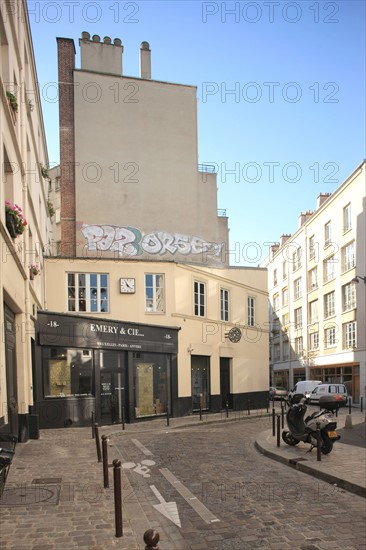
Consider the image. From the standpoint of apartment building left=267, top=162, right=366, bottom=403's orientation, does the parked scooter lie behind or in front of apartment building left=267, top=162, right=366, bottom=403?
in front

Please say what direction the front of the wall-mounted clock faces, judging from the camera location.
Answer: facing the viewer

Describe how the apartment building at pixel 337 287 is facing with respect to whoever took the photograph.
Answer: facing the viewer and to the left of the viewer

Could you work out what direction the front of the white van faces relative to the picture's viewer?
facing to the left of the viewer

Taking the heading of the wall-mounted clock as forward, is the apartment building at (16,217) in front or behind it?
in front

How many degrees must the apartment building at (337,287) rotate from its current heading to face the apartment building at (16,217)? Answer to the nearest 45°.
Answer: approximately 45° to its left

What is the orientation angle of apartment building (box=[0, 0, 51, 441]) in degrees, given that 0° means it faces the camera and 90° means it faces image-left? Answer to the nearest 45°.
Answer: approximately 270°

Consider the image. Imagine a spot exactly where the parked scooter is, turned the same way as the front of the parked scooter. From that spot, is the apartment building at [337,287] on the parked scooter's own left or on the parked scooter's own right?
on the parked scooter's own right
